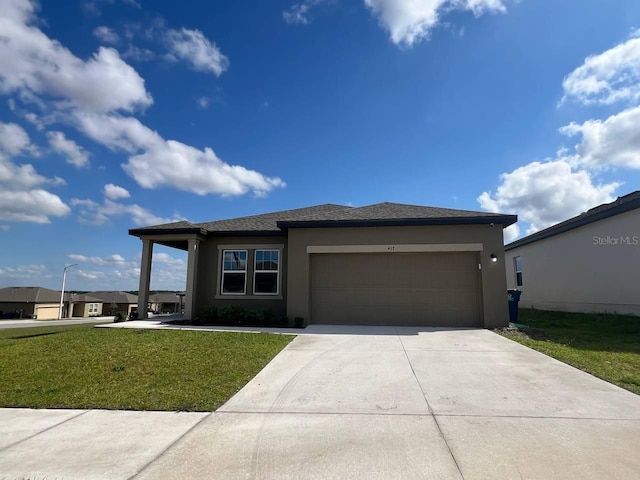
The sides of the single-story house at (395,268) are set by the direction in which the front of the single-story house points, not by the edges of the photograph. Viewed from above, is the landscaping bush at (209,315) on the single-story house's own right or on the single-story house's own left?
on the single-story house's own right

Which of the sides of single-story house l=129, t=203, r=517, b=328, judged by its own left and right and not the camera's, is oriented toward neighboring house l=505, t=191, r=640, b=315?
left

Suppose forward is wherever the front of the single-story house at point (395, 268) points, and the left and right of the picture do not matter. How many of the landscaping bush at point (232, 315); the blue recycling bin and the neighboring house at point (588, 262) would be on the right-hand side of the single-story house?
1

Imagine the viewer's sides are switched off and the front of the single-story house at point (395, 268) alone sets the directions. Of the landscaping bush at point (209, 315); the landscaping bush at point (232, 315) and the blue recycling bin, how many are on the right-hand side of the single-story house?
2

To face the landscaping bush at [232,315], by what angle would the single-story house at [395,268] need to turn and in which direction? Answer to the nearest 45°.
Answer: approximately 90° to its right

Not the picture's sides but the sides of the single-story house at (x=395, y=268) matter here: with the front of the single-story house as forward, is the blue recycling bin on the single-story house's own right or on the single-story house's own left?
on the single-story house's own left

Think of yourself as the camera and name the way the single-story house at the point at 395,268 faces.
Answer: facing the viewer

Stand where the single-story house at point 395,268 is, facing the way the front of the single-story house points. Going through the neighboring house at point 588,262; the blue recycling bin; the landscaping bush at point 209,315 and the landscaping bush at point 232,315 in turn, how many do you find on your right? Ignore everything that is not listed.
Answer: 2
